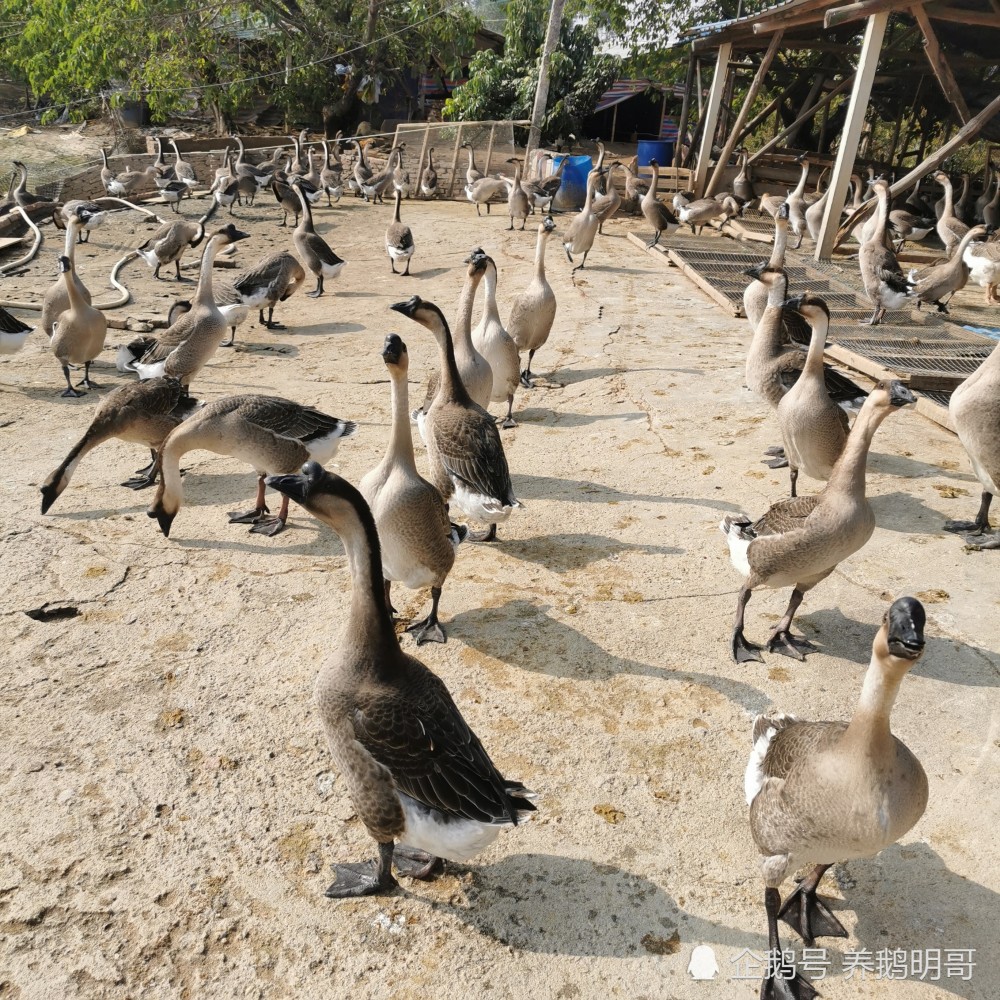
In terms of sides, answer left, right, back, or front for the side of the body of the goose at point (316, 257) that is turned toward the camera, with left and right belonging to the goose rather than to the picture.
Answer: left

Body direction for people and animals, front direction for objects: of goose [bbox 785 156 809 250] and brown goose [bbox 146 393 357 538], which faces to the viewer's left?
the brown goose

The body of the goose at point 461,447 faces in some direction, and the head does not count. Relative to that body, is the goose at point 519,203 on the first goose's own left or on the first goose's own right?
on the first goose's own right

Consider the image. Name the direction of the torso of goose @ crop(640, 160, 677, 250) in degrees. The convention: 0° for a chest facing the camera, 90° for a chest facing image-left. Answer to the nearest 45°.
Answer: approximately 45°

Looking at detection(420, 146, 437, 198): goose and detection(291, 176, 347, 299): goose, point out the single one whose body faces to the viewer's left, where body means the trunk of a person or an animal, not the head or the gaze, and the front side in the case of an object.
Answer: detection(291, 176, 347, 299): goose

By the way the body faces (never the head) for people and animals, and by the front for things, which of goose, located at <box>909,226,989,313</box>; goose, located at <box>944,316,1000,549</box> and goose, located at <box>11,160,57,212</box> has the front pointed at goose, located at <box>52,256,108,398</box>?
goose, located at <box>944,316,1000,549</box>

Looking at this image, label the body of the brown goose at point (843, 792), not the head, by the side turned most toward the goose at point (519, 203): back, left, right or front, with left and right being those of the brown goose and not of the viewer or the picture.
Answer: back

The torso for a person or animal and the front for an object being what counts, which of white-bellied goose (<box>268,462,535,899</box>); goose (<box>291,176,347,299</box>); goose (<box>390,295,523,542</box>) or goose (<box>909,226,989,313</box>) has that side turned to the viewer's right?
goose (<box>909,226,989,313</box>)

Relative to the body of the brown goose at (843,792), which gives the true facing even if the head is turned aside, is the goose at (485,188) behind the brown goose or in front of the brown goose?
behind

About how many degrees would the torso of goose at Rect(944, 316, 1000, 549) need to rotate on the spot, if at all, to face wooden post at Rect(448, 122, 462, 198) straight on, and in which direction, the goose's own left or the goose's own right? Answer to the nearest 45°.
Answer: approximately 45° to the goose's own right

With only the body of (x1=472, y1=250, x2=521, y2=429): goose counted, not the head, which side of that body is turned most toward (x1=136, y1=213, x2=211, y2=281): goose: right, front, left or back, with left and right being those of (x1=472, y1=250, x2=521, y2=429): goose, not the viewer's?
right

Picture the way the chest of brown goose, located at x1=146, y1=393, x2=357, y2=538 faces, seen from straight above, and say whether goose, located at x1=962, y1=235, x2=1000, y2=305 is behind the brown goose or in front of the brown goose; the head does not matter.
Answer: behind

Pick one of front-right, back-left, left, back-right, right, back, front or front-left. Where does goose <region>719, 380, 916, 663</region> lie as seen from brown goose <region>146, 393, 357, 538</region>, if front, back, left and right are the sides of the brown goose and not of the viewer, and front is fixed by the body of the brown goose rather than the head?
back-left

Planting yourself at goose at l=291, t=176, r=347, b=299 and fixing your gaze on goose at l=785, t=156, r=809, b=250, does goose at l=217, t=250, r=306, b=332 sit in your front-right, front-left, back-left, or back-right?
back-right
